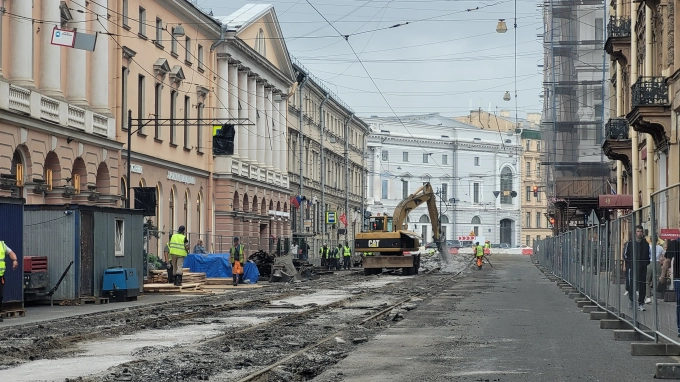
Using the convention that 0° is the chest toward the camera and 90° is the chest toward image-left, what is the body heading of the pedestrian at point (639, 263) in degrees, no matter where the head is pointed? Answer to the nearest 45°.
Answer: approximately 0°

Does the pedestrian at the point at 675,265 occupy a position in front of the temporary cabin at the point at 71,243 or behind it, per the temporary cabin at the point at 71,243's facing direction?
in front

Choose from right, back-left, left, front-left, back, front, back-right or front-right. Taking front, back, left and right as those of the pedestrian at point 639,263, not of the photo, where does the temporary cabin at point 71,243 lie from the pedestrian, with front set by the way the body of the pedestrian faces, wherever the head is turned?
back-right

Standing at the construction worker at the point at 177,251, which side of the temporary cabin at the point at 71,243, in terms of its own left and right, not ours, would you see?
left
